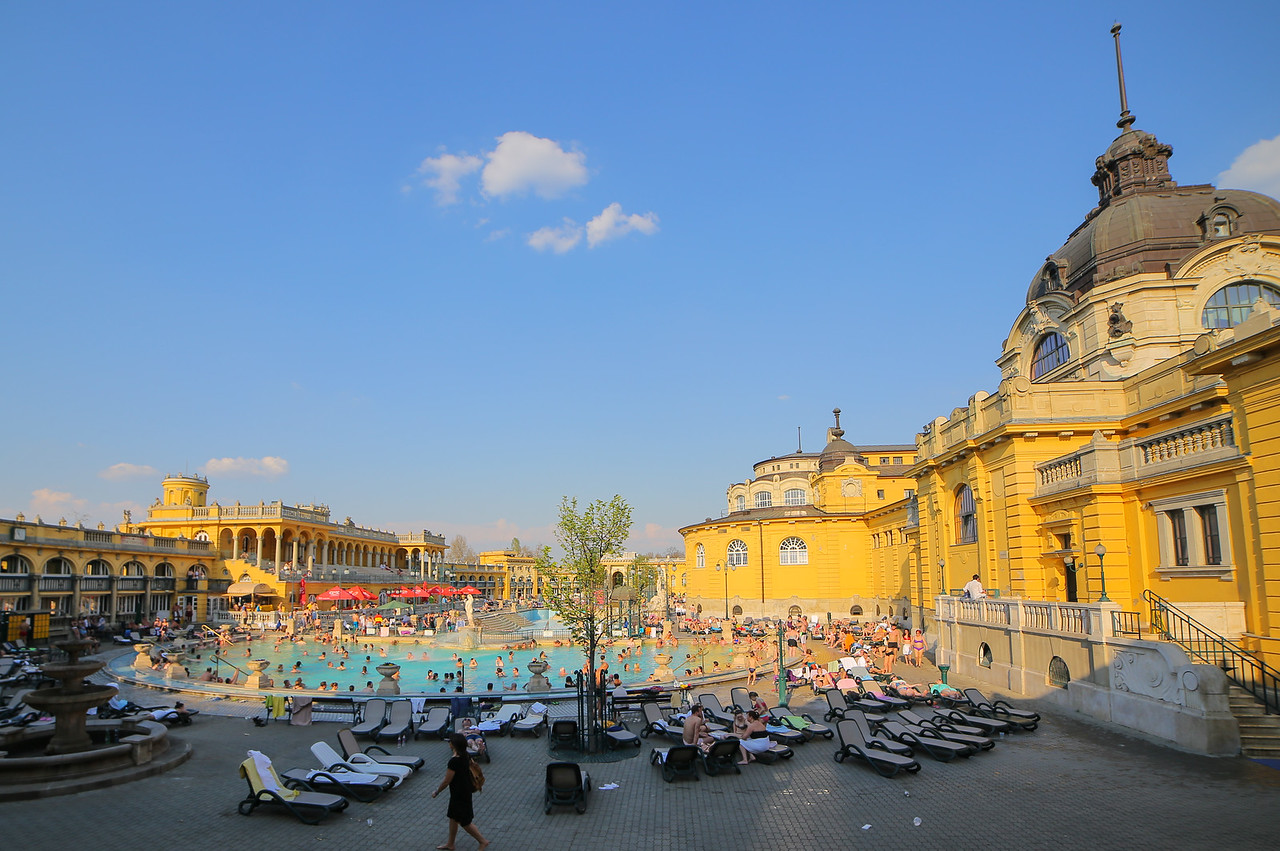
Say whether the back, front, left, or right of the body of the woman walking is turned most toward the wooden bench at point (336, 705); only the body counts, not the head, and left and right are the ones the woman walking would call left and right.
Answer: right

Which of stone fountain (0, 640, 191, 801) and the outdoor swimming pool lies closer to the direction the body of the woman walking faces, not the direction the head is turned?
the stone fountain

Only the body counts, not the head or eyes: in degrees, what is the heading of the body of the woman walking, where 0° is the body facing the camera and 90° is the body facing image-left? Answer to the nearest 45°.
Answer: approximately 90°

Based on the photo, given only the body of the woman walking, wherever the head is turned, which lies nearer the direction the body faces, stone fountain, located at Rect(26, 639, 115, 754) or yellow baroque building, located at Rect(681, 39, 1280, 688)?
the stone fountain

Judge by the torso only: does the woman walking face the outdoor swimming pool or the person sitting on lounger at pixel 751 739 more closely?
the outdoor swimming pool

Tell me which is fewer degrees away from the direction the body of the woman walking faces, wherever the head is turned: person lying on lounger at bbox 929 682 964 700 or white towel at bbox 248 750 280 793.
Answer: the white towel

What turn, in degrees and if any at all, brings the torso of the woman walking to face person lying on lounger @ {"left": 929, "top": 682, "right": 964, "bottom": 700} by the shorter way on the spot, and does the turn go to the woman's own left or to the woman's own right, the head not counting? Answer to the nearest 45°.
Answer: approximately 135° to the woman's own right

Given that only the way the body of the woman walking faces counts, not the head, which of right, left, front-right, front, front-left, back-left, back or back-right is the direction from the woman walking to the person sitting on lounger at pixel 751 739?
back-right
